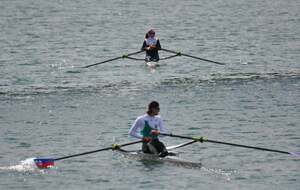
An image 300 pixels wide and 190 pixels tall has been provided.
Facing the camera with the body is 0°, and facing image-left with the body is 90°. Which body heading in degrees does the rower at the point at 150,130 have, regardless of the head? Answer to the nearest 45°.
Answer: approximately 315°
